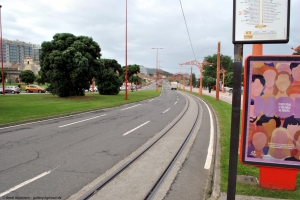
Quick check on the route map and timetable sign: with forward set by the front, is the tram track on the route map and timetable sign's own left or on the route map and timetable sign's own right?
on the route map and timetable sign's own right

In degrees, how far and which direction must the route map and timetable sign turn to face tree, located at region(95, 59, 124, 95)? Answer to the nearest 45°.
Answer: approximately 135° to its right

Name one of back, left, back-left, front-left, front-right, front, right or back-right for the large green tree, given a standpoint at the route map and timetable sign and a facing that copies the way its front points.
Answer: back-right

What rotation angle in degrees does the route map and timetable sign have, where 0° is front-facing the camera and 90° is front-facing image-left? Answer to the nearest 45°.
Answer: approximately 0°
